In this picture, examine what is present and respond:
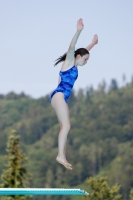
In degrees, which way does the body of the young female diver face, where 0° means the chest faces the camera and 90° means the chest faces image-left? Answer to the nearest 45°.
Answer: approximately 270°
